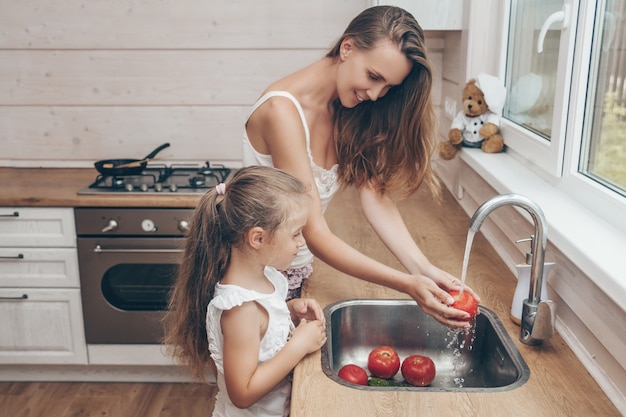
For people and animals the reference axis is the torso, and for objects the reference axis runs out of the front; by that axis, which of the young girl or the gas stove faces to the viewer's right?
the young girl

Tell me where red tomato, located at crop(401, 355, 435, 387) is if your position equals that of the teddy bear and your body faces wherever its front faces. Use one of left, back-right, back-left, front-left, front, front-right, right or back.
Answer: front-left

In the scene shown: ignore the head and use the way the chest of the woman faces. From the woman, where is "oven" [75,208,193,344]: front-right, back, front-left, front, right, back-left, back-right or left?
back

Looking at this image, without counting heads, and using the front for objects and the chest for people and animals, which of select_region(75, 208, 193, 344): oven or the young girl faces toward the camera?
the oven

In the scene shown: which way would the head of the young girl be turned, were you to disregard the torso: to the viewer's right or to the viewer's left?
to the viewer's right

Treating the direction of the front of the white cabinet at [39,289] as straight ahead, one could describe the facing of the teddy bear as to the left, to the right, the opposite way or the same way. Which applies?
to the right

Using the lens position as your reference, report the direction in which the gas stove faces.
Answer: facing the viewer

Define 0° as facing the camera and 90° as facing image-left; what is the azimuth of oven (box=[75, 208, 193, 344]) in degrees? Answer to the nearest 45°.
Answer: approximately 0°

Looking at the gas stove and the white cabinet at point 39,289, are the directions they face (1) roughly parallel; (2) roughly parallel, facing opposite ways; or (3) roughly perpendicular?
roughly parallel

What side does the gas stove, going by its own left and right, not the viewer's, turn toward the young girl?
front

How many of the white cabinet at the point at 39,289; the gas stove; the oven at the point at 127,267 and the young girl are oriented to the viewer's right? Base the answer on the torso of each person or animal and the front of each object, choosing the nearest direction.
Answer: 1

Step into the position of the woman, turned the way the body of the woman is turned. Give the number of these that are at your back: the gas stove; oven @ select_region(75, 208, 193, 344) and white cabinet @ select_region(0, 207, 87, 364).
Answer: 3

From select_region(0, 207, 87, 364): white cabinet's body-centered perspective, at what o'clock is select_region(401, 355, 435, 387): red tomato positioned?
The red tomato is roughly at 11 o'clock from the white cabinet.

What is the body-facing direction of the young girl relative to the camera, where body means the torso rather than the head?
to the viewer's right
